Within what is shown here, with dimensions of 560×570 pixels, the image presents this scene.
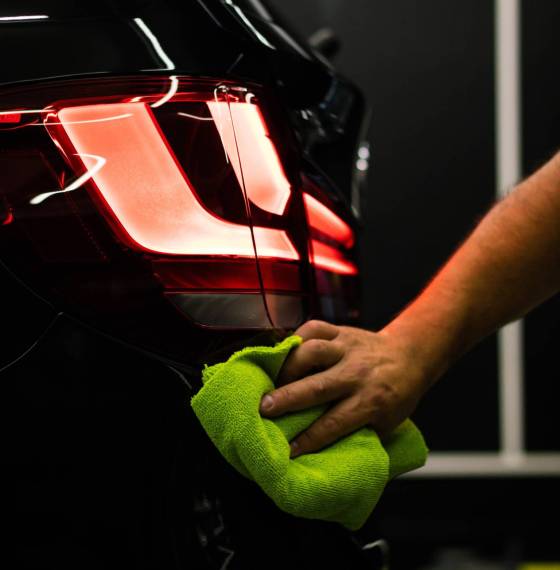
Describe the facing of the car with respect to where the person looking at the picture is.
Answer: facing away from the viewer and to the left of the viewer
